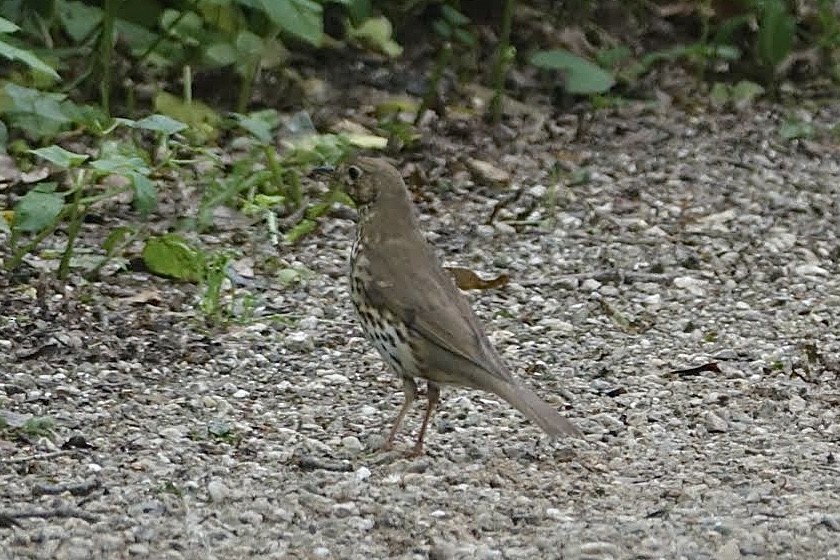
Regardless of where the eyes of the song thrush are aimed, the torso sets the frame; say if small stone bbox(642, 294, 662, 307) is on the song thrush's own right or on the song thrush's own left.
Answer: on the song thrush's own right

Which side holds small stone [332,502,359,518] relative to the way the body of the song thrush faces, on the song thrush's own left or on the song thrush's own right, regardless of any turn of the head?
on the song thrush's own left

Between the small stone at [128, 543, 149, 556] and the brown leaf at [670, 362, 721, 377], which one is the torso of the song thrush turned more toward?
the small stone

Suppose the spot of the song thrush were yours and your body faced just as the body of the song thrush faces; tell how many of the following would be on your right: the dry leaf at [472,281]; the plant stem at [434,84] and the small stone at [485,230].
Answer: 3

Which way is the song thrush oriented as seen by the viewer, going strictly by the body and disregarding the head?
to the viewer's left

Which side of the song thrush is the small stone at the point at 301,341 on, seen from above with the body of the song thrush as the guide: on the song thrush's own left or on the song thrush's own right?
on the song thrush's own right

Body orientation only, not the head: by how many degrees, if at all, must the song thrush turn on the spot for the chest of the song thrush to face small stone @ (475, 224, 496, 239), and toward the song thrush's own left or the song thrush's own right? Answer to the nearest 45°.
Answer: approximately 90° to the song thrush's own right

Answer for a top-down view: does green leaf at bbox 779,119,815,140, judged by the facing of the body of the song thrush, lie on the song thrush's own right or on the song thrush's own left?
on the song thrush's own right

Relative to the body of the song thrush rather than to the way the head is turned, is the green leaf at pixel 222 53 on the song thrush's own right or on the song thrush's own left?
on the song thrush's own right
